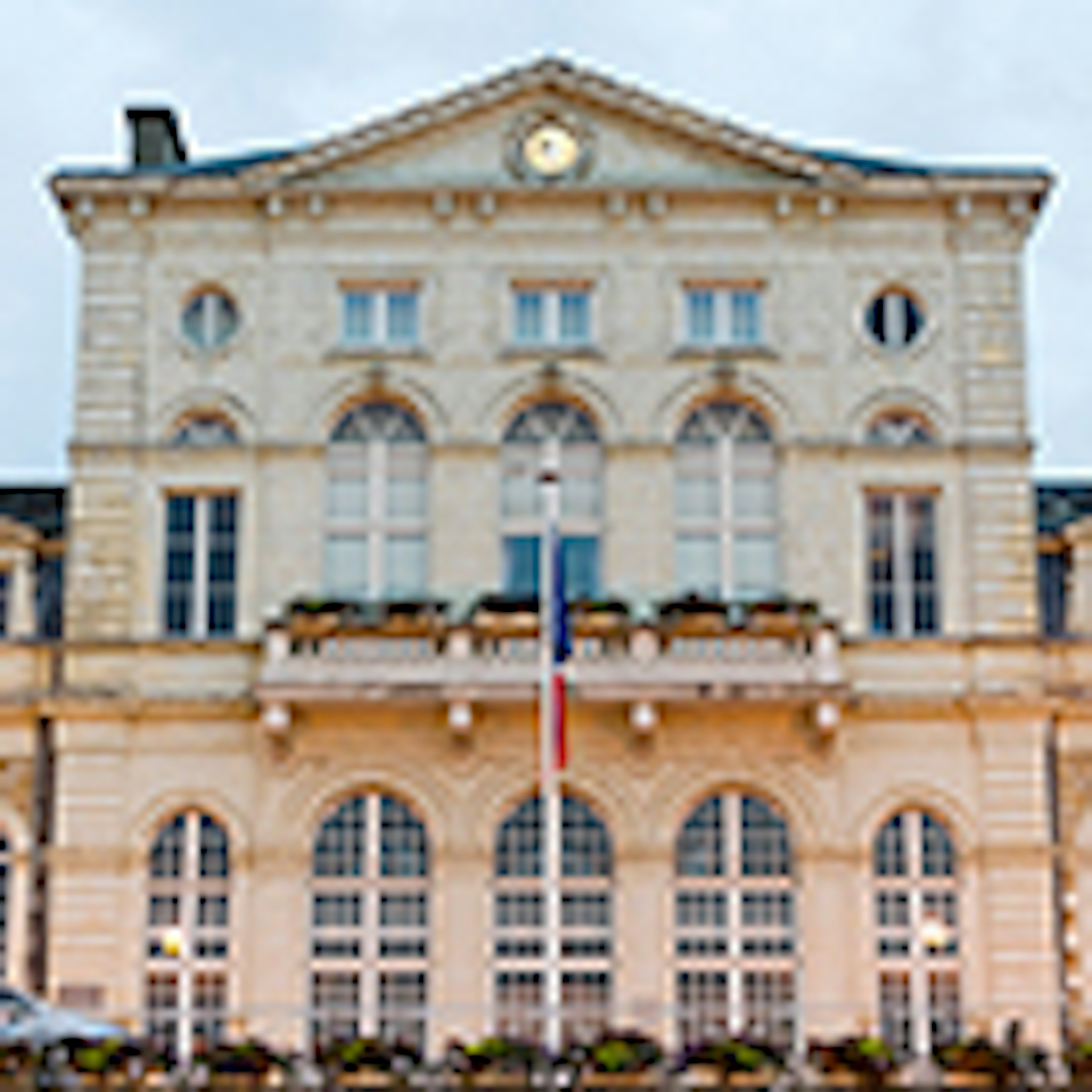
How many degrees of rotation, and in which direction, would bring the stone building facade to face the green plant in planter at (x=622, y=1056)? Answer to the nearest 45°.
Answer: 0° — it already faces it

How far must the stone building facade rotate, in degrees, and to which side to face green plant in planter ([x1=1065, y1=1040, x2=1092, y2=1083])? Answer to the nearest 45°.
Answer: approximately 45° to its left

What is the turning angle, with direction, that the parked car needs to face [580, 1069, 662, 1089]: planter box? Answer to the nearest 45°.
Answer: approximately 45° to its right

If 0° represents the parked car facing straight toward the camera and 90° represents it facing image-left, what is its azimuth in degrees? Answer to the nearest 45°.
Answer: approximately 270°

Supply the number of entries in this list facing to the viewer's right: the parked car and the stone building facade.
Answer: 1

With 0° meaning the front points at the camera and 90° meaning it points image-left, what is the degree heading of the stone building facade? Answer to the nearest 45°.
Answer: approximately 0°

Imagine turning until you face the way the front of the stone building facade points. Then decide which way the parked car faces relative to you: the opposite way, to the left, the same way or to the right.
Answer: to the left
